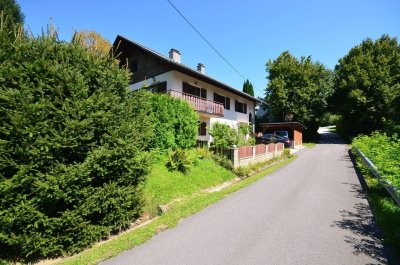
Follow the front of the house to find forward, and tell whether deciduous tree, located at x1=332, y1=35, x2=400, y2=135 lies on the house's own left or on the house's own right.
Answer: on the house's own left

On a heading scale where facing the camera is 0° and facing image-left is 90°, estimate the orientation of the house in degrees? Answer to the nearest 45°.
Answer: approximately 315°

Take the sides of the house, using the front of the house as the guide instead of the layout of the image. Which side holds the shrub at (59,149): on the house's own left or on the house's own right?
on the house's own right

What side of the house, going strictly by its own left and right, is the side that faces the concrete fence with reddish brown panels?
front

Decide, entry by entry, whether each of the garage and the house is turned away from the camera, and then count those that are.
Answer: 0
